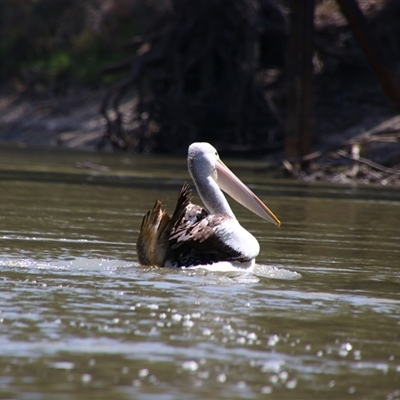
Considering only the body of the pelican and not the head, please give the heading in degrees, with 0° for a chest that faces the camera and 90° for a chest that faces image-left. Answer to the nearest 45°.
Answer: approximately 270°
